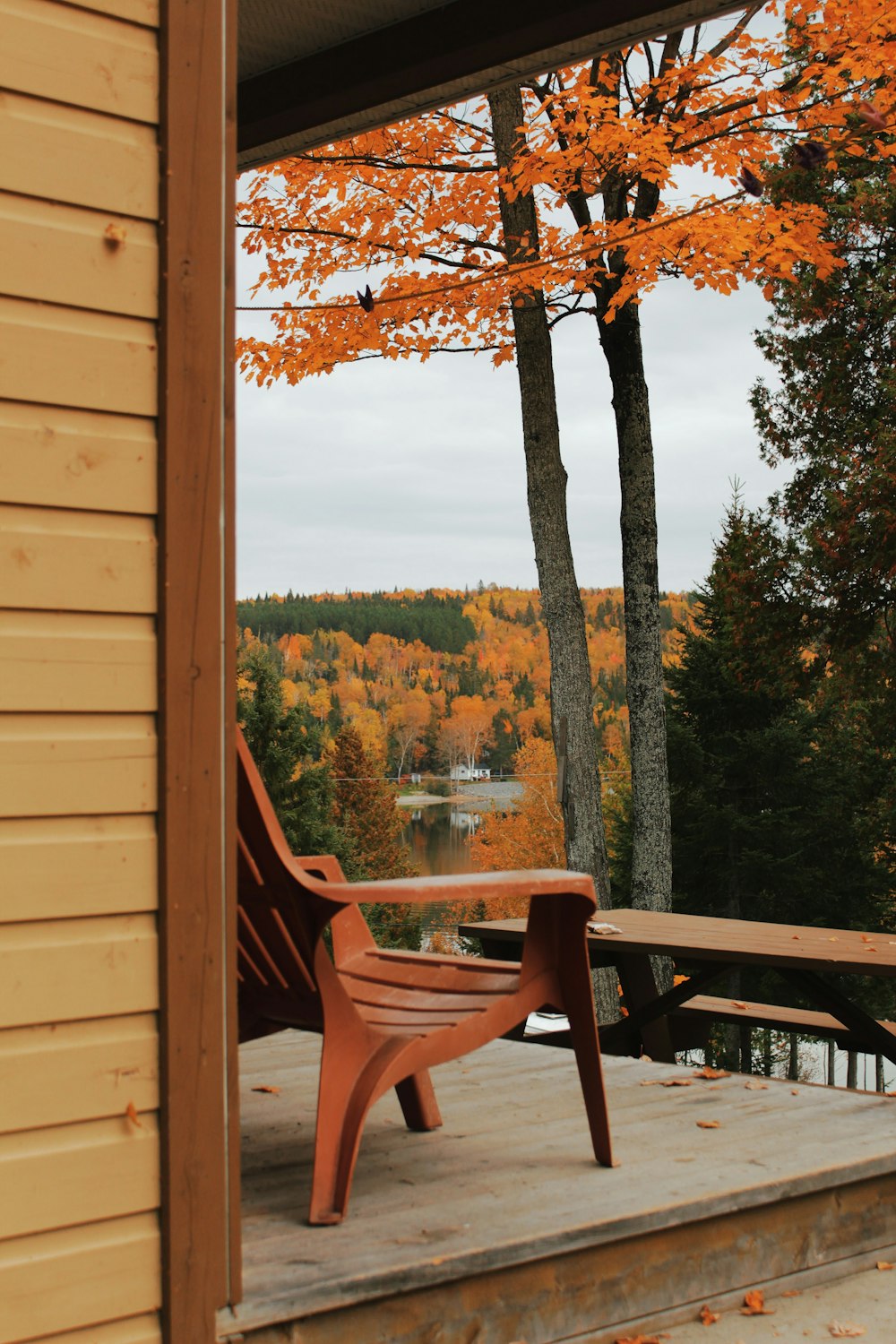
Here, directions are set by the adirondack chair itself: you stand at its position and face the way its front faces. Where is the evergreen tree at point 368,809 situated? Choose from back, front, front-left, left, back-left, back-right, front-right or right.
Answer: front-left

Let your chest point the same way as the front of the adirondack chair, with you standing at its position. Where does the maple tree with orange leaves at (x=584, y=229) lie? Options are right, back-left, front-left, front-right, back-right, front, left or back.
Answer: front-left

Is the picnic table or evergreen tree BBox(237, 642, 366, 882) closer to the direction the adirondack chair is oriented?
the picnic table

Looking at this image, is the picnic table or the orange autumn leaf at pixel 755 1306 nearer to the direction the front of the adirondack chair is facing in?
the picnic table

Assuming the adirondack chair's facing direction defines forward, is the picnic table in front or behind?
in front

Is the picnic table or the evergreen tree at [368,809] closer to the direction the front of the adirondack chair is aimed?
the picnic table

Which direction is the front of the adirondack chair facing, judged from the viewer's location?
facing away from the viewer and to the right of the viewer

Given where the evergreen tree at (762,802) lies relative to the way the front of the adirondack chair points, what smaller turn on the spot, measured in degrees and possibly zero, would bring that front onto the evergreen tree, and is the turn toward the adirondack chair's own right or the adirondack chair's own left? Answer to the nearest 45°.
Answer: approximately 45° to the adirondack chair's own left

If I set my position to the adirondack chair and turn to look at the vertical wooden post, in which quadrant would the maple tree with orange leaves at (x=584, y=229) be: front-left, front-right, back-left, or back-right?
back-right
